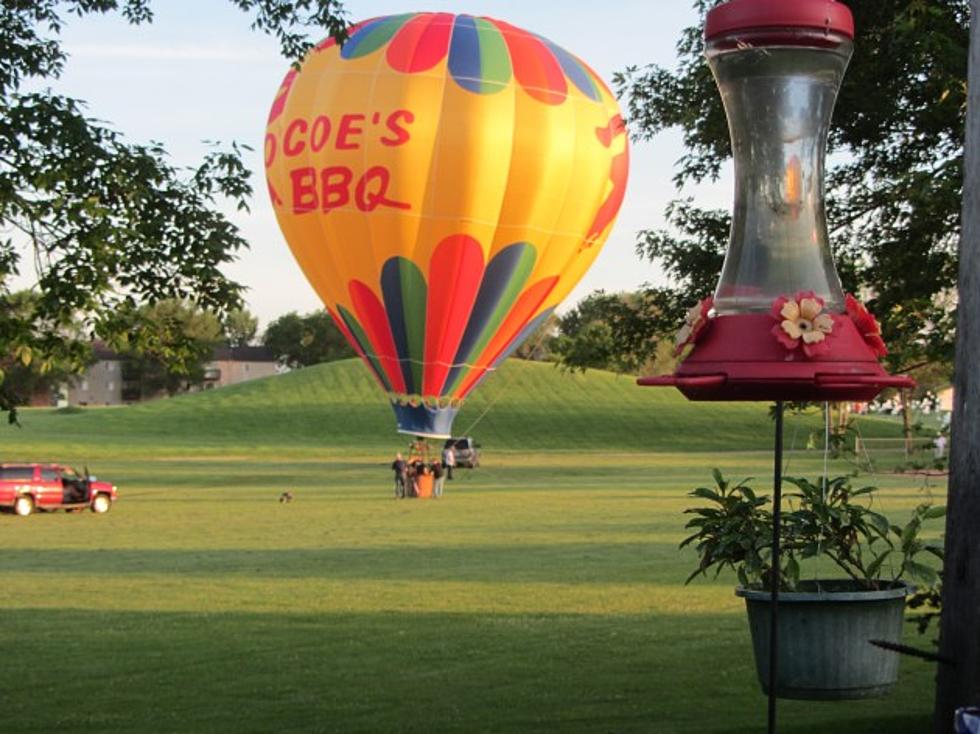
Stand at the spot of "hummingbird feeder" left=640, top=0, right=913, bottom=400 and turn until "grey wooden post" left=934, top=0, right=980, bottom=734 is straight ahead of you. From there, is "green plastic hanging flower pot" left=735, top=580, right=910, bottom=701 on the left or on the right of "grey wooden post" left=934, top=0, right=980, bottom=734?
left

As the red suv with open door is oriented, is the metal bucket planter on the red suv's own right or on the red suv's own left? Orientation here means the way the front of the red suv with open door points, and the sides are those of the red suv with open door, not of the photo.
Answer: on the red suv's own right

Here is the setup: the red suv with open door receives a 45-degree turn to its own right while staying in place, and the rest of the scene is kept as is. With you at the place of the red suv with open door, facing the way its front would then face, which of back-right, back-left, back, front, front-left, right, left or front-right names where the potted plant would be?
front-right

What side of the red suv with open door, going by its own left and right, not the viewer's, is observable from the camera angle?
right

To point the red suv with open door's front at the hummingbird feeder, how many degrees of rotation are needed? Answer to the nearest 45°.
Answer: approximately 90° to its right

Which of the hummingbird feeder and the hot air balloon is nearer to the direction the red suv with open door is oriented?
the hot air balloon

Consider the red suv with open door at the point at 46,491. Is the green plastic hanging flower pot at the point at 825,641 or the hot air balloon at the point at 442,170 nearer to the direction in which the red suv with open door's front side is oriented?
the hot air balloon

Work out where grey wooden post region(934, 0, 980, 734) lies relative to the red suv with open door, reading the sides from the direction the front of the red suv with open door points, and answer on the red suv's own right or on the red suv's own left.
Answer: on the red suv's own right
